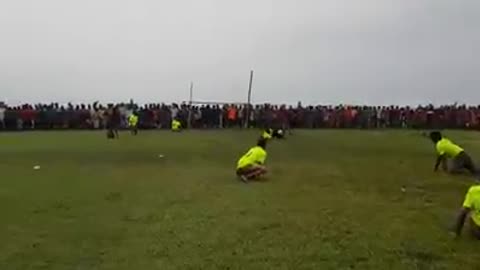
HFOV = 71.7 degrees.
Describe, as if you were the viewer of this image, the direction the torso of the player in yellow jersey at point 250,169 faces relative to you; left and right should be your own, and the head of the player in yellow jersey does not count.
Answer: facing away from the viewer and to the right of the viewer

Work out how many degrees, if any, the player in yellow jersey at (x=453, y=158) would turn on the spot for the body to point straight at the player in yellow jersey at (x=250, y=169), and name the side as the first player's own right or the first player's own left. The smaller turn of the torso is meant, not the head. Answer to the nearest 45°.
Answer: approximately 45° to the first player's own left

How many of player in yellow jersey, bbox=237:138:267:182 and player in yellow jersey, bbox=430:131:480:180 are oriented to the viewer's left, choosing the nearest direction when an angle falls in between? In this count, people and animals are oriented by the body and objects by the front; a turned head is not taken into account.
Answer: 1

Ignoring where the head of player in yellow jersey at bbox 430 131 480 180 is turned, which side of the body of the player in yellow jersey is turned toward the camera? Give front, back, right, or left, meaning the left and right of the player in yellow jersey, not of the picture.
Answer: left

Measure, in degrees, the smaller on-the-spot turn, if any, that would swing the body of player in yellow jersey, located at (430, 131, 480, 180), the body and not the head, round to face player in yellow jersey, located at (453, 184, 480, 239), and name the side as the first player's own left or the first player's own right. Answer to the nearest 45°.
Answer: approximately 90° to the first player's own left

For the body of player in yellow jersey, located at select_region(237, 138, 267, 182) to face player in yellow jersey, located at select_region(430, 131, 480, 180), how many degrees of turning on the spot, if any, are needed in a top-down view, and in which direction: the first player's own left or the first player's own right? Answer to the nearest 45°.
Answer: approximately 45° to the first player's own right

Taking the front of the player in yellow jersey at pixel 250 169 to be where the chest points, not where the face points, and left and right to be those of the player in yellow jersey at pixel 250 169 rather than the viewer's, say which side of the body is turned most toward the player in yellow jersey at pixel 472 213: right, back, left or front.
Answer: right

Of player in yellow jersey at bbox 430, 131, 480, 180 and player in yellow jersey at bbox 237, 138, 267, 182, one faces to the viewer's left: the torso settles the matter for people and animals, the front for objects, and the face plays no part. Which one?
player in yellow jersey at bbox 430, 131, 480, 180
